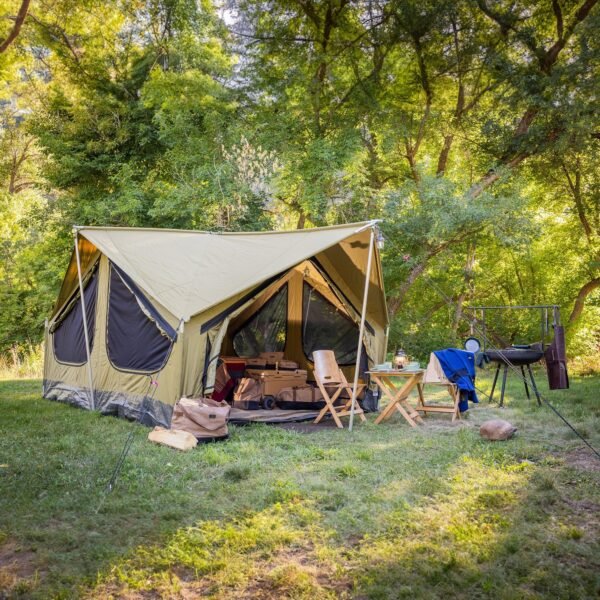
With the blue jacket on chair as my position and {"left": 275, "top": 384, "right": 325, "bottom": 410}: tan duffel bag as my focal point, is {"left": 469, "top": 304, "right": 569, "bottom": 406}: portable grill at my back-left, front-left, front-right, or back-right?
back-right

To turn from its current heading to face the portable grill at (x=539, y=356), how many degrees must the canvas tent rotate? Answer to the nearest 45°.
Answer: approximately 45° to its left

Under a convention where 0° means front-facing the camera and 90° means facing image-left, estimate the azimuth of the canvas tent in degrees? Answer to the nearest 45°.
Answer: approximately 315°

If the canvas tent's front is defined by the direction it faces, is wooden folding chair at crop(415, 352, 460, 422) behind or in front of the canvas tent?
in front

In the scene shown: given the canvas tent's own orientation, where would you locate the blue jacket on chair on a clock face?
The blue jacket on chair is roughly at 11 o'clock from the canvas tent.

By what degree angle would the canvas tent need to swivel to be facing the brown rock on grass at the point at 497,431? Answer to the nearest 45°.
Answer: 0° — it already faces it
